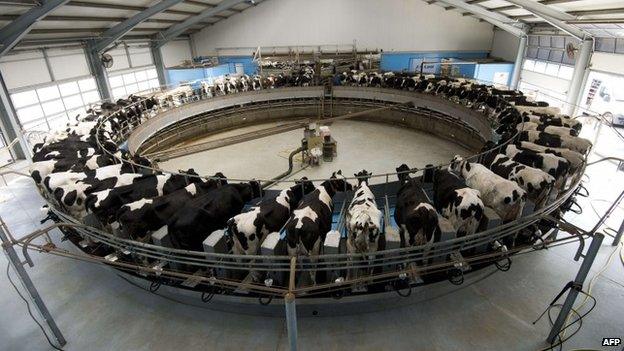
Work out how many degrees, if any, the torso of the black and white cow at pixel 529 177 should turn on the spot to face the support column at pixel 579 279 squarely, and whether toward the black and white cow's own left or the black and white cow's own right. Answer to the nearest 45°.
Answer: approximately 135° to the black and white cow's own left

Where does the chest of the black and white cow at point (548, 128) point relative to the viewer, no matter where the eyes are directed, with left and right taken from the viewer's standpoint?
facing to the left of the viewer

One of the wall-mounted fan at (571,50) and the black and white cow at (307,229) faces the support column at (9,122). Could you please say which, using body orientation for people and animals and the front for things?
the wall-mounted fan

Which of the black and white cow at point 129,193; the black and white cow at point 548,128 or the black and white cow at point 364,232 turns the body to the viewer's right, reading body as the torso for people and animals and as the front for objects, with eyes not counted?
the black and white cow at point 129,193

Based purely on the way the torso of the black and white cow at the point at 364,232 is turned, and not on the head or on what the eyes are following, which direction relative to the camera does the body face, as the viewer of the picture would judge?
away from the camera

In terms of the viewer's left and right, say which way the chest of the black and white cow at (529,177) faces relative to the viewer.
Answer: facing away from the viewer and to the left of the viewer

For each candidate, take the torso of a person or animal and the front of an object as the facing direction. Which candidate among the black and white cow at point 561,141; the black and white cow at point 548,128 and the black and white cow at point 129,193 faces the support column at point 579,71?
the black and white cow at point 129,193

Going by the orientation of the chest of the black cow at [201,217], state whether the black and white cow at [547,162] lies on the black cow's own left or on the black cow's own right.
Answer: on the black cow's own right

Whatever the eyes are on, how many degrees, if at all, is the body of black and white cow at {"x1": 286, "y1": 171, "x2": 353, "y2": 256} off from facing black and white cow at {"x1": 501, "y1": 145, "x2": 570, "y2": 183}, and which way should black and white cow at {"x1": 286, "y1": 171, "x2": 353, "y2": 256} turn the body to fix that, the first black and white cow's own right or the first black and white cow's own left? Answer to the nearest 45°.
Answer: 0° — it already faces it

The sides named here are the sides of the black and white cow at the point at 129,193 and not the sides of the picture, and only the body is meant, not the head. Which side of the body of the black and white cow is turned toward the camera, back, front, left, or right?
right

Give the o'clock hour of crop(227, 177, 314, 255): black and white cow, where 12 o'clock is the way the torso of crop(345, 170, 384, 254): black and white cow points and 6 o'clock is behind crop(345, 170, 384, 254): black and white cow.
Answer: crop(227, 177, 314, 255): black and white cow is roughly at 9 o'clock from crop(345, 170, 384, 254): black and white cow.

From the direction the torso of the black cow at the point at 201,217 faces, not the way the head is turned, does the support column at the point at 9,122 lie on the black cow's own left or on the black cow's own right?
on the black cow's own left

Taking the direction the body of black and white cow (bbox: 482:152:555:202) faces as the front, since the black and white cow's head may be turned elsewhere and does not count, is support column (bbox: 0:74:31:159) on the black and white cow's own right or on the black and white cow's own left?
on the black and white cow's own left
